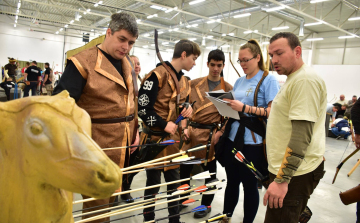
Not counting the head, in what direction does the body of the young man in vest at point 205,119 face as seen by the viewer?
toward the camera

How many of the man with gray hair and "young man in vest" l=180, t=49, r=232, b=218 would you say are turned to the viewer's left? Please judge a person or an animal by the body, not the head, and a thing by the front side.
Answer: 0

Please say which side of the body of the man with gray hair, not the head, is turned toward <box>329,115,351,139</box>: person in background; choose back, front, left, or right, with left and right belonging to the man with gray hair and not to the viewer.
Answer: left

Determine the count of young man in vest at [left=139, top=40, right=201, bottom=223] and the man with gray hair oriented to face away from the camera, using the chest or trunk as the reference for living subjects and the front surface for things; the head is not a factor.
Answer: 0

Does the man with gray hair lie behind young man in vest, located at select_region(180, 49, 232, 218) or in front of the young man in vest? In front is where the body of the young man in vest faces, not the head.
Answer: in front

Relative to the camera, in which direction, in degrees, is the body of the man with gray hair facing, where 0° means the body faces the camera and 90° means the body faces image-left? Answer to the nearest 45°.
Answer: approximately 315°

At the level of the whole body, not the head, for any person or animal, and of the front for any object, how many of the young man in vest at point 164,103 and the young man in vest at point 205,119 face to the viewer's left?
0

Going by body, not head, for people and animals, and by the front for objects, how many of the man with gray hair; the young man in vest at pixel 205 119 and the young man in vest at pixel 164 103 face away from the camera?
0

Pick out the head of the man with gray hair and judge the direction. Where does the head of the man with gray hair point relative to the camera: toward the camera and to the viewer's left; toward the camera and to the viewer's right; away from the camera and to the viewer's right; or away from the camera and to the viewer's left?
toward the camera and to the viewer's right

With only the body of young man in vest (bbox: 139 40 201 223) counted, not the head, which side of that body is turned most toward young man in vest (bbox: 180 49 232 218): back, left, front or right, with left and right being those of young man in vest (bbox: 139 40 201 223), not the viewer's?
left

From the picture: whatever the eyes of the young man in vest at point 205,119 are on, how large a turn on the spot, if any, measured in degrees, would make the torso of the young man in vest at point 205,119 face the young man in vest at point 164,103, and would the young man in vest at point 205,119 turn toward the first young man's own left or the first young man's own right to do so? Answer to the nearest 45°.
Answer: approximately 45° to the first young man's own right
